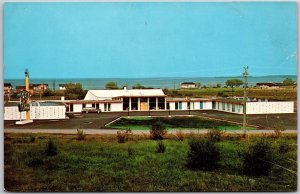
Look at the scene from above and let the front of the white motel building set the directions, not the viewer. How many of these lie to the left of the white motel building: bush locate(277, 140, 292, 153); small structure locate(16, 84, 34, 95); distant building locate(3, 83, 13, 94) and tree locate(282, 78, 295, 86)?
2

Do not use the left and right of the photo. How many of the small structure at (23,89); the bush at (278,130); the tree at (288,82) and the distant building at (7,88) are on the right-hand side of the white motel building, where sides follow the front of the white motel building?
2

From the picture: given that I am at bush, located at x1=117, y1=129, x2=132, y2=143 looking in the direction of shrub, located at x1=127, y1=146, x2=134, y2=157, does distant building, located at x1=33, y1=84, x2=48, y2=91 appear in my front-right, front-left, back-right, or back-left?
back-right

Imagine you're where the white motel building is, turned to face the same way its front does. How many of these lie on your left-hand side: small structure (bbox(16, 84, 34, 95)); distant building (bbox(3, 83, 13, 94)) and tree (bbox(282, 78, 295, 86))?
1

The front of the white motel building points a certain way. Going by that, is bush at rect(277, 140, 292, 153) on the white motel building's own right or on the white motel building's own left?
on the white motel building's own left

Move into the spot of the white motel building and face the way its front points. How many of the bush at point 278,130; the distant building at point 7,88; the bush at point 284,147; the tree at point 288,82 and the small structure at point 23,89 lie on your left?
3

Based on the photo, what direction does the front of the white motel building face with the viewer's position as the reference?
facing the viewer

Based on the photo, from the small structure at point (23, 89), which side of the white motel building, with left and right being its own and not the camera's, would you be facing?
right
